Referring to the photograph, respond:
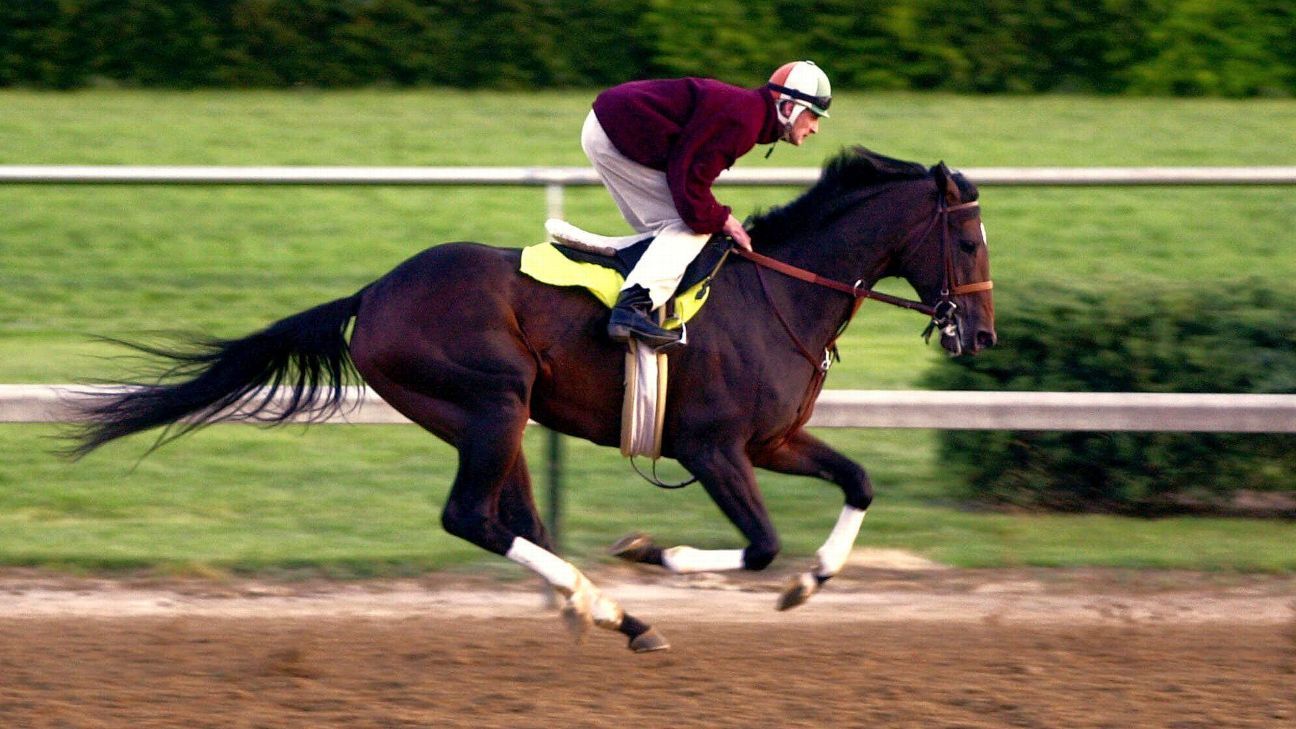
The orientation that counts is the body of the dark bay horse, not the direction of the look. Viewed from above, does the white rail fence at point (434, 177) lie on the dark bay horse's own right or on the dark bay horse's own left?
on the dark bay horse's own left

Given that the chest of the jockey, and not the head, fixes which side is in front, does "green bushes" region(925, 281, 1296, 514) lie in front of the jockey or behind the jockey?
in front

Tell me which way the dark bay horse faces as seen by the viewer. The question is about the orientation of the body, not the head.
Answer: to the viewer's right

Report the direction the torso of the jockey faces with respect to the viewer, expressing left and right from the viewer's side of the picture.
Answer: facing to the right of the viewer
